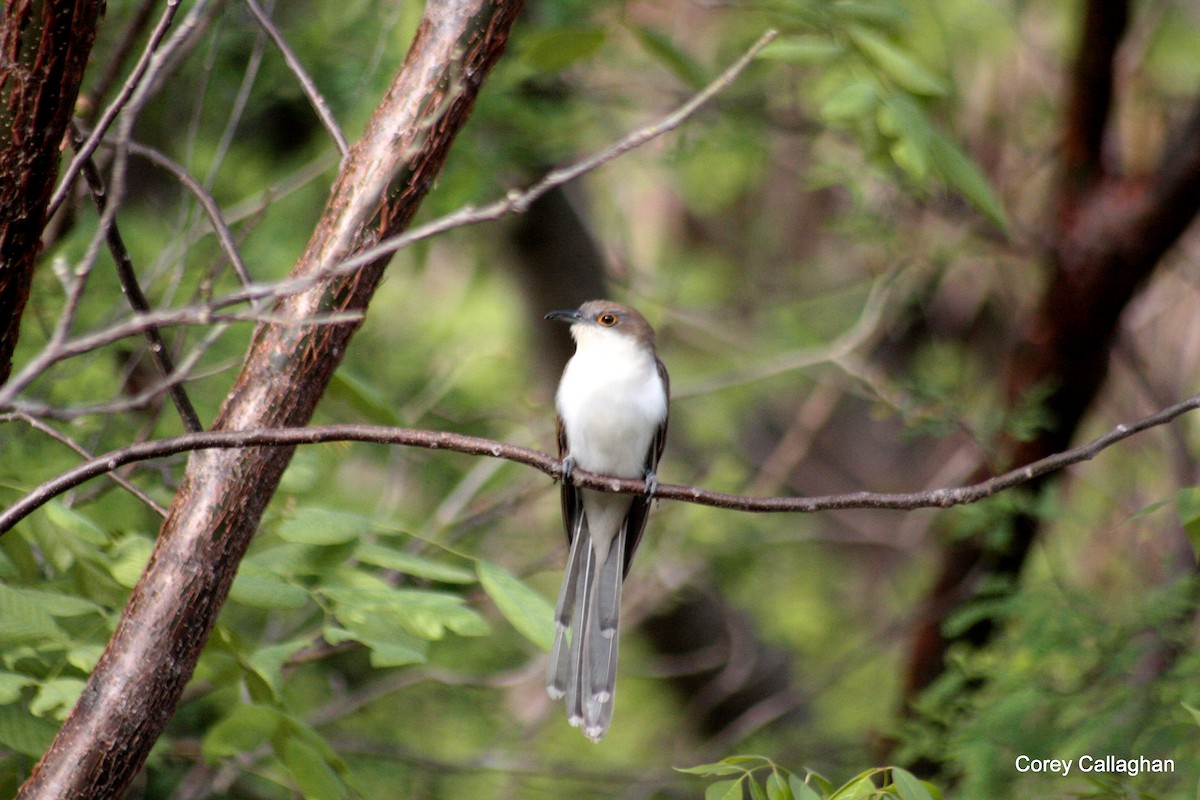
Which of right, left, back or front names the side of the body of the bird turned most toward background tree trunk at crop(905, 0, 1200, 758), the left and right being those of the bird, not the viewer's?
back

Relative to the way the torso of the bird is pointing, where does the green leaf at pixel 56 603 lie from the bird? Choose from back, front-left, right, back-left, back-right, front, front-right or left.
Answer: front-right

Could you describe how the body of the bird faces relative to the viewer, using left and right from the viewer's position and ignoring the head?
facing the viewer
